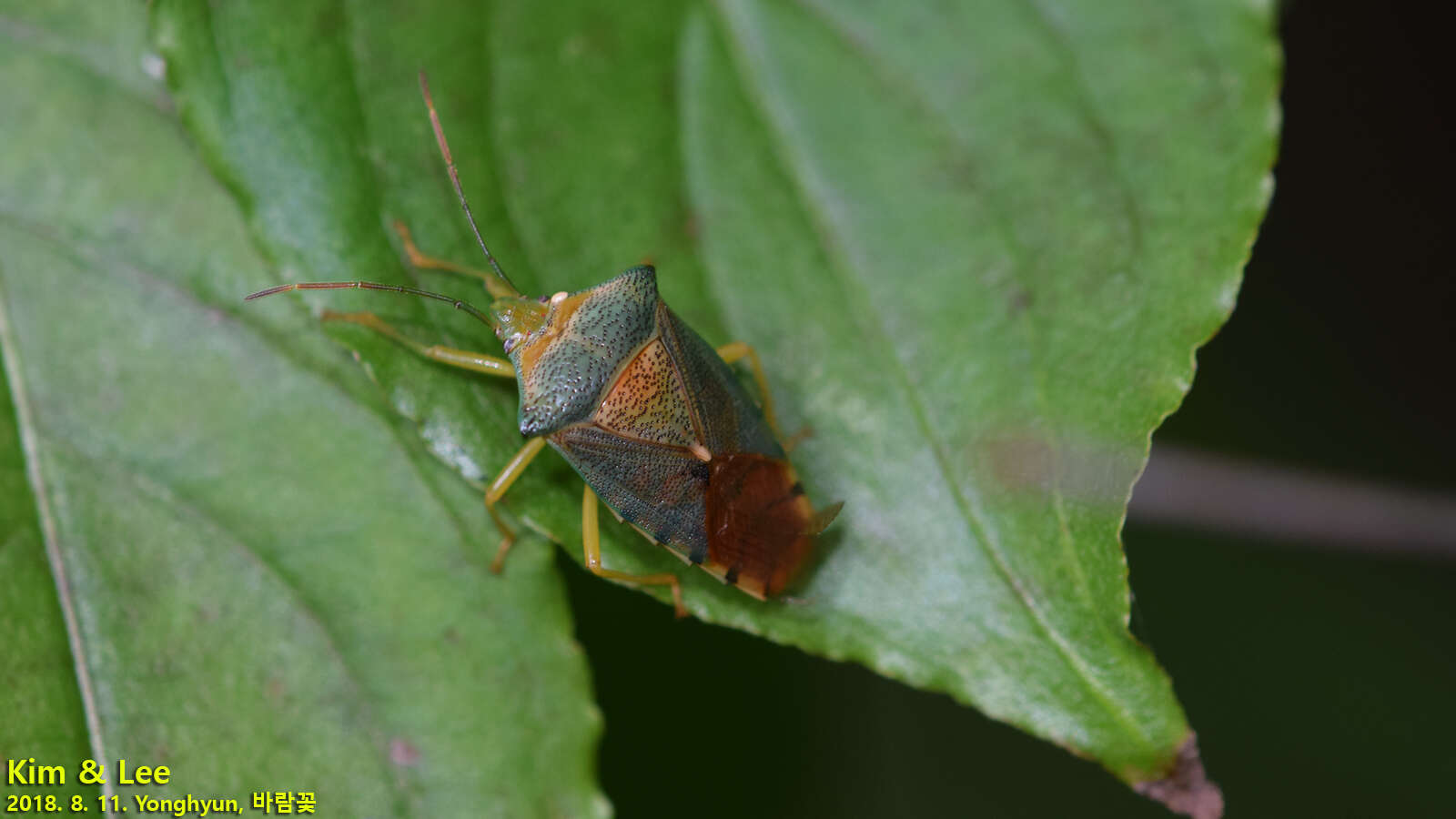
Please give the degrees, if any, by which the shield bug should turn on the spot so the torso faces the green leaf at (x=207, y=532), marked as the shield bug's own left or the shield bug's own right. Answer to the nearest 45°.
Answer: approximately 45° to the shield bug's own left

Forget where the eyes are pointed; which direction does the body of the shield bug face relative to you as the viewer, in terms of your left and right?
facing away from the viewer and to the left of the viewer
